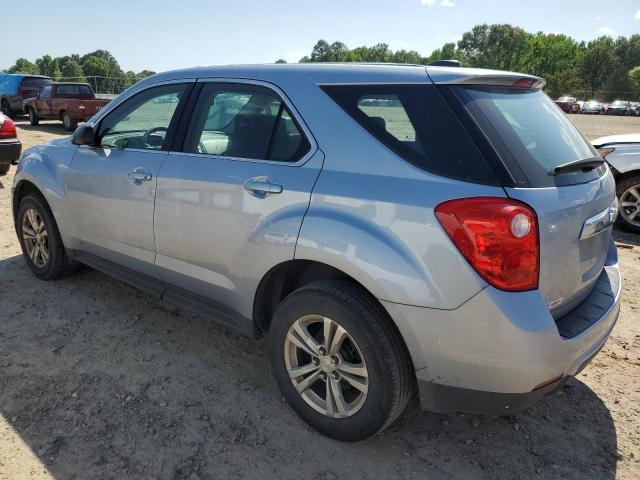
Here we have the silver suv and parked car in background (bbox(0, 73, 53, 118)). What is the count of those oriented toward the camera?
0

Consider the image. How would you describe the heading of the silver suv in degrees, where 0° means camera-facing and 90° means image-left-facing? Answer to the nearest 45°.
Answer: approximately 135°

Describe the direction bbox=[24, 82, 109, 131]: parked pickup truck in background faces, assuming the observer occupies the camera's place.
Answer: facing away from the viewer and to the left of the viewer

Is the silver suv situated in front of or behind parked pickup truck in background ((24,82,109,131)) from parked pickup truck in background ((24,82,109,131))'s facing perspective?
behind

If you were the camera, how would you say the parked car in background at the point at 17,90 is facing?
facing away from the viewer and to the left of the viewer

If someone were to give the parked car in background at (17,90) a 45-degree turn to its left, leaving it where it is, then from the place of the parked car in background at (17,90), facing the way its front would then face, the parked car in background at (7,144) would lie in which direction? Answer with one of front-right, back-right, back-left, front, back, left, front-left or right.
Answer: left

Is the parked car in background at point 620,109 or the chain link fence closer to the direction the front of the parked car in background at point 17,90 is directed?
the chain link fence

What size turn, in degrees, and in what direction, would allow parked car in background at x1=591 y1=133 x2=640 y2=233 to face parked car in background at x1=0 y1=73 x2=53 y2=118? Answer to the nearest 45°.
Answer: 0° — it already faces it
